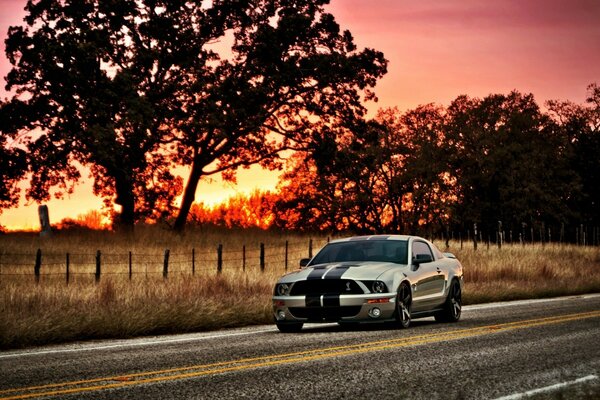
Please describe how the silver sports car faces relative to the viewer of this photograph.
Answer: facing the viewer and to the left of the viewer

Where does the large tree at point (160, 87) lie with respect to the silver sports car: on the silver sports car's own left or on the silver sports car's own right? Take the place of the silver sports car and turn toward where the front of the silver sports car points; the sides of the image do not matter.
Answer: on the silver sports car's own right

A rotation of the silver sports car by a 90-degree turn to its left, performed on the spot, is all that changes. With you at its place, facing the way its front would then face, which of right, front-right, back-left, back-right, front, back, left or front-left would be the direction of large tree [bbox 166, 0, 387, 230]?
back-left

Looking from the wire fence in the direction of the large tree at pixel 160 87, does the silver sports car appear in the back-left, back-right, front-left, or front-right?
back-right
